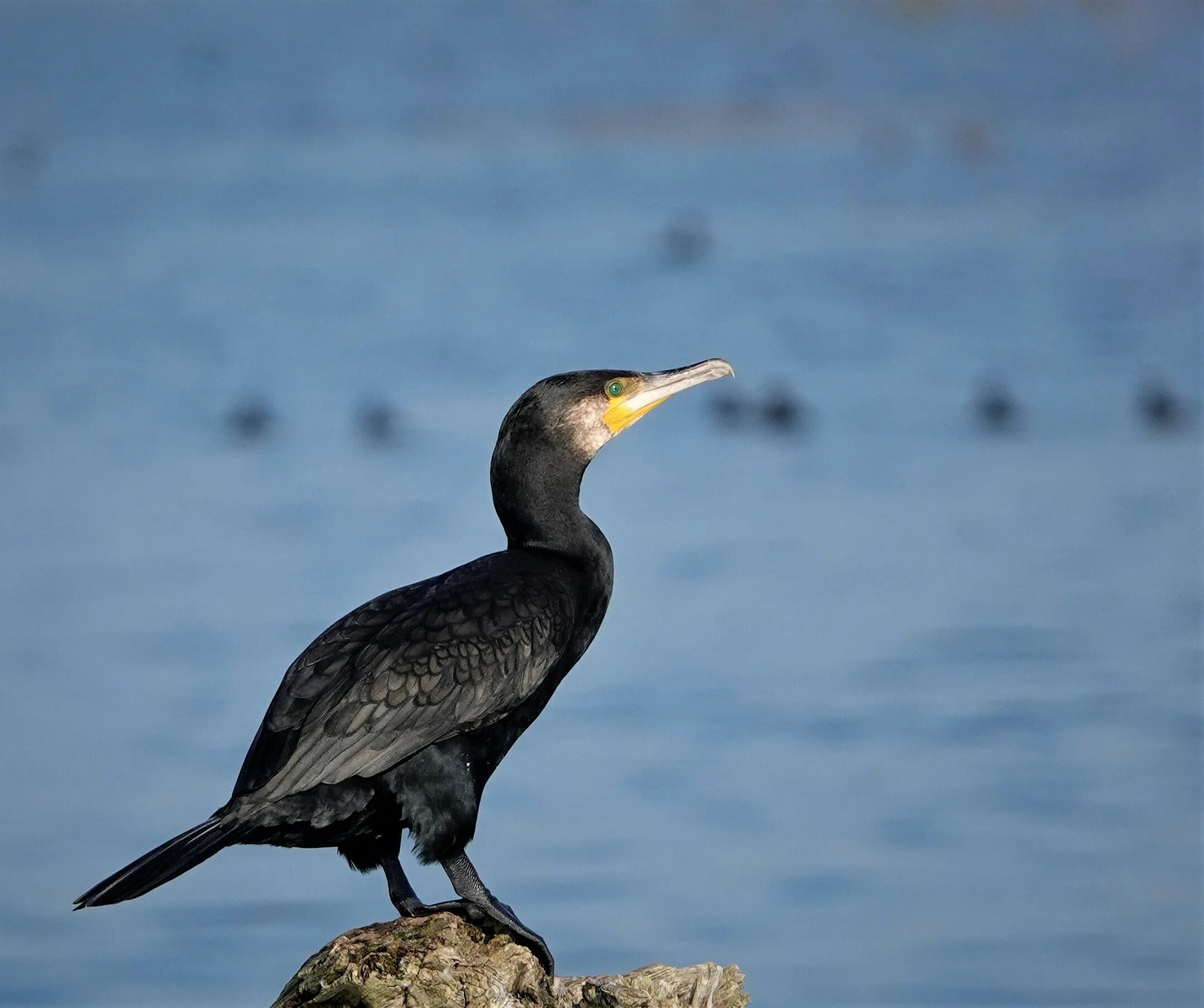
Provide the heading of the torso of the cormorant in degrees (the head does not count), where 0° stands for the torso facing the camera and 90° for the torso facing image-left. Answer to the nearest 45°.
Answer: approximately 270°
